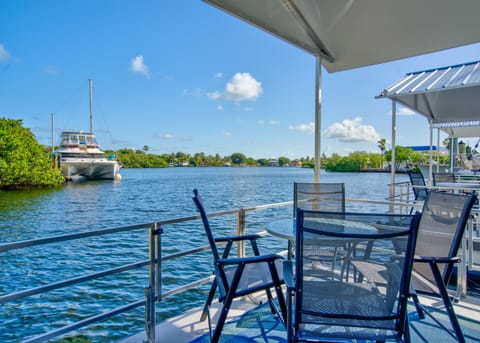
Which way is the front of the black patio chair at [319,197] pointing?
toward the camera

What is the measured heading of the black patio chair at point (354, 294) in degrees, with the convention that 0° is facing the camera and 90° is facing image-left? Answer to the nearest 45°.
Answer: approximately 180°

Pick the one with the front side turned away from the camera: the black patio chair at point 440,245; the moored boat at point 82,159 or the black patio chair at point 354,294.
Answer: the black patio chair at point 354,294

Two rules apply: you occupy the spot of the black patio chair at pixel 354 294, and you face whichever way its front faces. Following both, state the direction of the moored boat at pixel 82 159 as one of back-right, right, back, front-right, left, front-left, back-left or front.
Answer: front-left

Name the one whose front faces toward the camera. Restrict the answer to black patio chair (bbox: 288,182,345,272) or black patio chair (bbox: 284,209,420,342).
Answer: black patio chair (bbox: 288,182,345,272)

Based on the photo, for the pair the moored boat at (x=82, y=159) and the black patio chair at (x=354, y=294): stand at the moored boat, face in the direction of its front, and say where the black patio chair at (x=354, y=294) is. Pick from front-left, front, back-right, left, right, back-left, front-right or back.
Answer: front-right

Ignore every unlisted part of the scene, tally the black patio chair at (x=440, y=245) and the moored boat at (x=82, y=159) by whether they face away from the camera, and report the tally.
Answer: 0

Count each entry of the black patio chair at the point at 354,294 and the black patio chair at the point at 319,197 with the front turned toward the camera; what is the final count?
1

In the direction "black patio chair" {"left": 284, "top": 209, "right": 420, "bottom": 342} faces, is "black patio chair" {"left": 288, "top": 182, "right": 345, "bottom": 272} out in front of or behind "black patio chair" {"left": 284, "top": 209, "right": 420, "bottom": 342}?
in front

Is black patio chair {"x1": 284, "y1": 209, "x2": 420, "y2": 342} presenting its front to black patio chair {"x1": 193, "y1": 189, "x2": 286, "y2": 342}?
no

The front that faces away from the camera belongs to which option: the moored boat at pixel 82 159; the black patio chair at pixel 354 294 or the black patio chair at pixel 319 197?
the black patio chair at pixel 354 294

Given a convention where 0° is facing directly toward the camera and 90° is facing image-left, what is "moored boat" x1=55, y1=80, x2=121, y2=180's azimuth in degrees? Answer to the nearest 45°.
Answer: approximately 315°

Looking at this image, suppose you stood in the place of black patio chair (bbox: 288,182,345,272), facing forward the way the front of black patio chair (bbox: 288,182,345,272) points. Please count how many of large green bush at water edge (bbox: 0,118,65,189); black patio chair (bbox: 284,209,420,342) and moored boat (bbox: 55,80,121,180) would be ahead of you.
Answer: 1

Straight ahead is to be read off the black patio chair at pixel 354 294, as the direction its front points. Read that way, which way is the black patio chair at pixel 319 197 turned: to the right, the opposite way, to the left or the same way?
the opposite way

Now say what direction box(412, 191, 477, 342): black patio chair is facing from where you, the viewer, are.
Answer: facing the viewer and to the left of the viewer

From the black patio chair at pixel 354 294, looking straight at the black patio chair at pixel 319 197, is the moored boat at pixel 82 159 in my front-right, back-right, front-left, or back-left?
front-left
